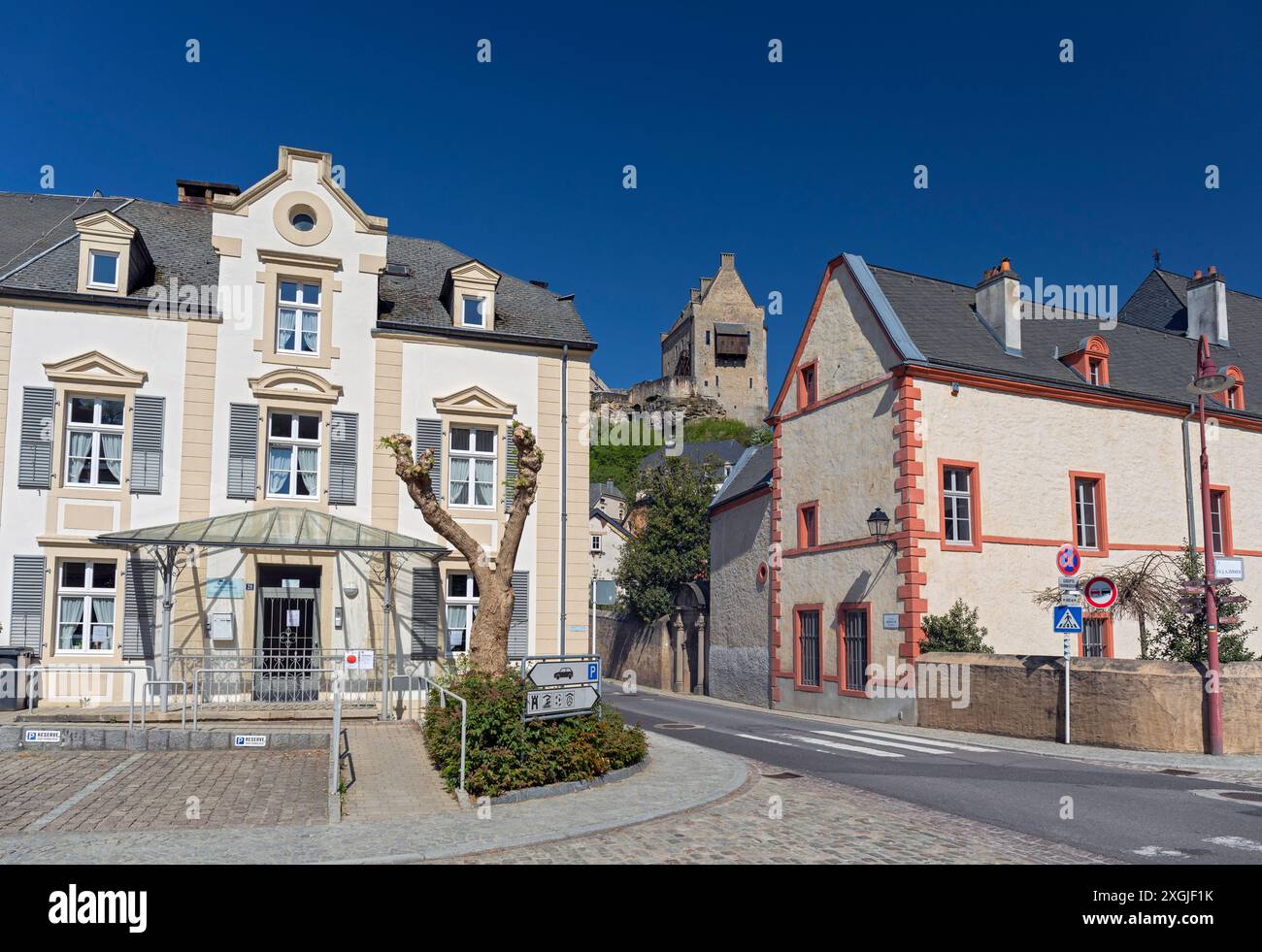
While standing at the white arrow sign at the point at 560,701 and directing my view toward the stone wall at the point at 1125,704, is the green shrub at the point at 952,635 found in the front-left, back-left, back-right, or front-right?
front-left

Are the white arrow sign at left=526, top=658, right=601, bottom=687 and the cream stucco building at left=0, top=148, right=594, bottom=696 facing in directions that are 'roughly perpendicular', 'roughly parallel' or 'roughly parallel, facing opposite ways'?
roughly parallel

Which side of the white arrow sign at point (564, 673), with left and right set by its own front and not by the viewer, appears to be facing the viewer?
front

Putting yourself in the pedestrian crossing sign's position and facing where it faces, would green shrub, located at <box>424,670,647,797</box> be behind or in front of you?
in front

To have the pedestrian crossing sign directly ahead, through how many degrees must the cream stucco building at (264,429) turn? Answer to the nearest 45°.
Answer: approximately 45° to its left

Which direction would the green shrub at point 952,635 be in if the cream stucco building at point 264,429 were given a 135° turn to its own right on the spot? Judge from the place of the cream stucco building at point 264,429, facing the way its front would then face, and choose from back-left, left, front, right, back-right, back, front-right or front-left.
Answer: back-right

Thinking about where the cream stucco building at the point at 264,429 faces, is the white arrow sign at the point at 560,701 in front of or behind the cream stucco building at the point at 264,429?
in front

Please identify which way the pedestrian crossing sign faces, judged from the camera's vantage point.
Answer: facing the viewer

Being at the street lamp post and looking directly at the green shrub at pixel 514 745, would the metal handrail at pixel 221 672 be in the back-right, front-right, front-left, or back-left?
front-right

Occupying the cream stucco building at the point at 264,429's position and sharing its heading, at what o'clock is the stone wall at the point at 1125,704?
The stone wall is roughly at 10 o'clock from the cream stucco building.

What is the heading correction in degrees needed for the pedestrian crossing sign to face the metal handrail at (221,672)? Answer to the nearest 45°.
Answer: approximately 45° to its right

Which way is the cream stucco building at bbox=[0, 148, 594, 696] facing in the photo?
toward the camera

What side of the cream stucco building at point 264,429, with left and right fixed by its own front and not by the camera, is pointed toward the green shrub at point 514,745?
front

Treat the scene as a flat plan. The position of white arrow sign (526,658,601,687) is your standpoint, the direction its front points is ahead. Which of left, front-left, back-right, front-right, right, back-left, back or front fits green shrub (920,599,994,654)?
back-left
